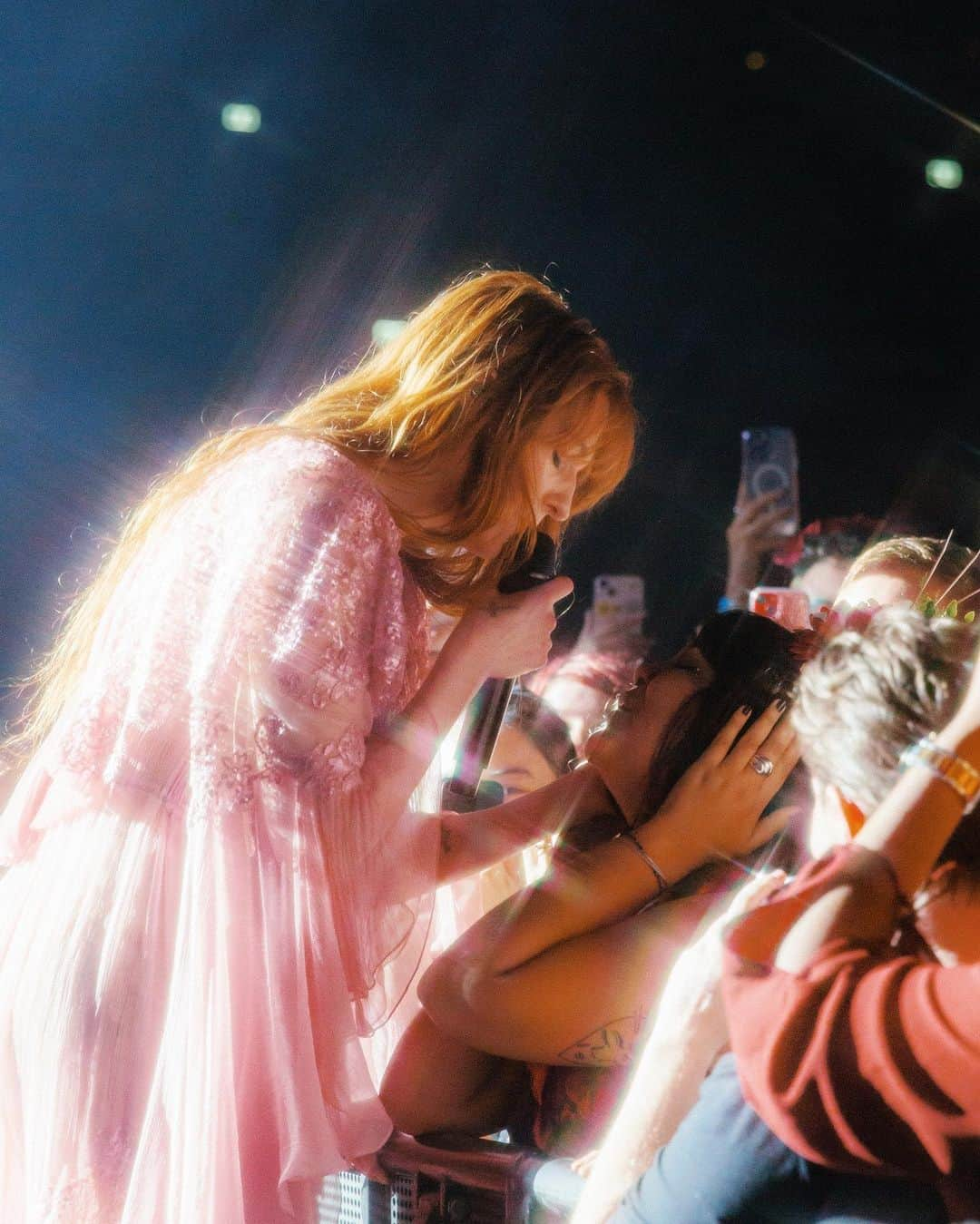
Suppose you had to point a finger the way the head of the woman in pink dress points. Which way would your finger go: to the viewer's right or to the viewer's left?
to the viewer's right

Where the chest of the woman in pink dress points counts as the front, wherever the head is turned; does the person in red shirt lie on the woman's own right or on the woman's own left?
on the woman's own right

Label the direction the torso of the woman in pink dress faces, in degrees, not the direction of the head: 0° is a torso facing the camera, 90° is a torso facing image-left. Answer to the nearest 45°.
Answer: approximately 270°
